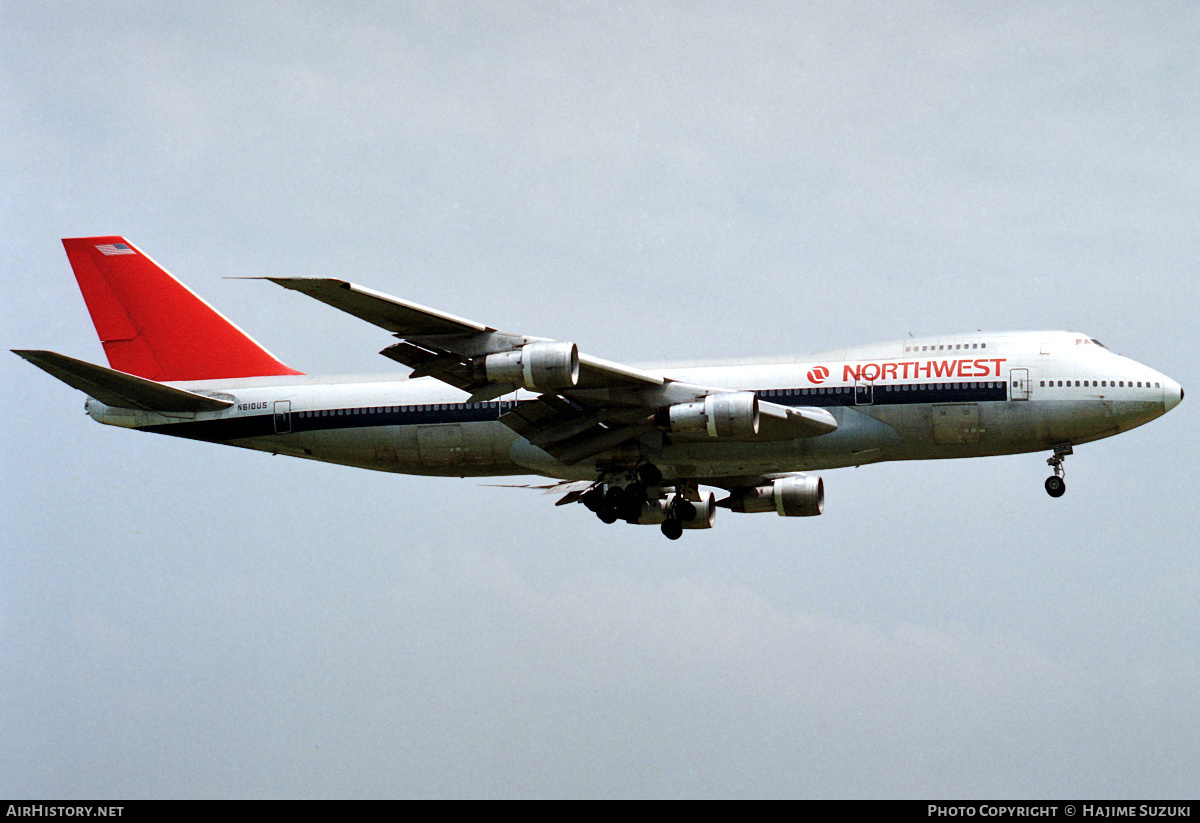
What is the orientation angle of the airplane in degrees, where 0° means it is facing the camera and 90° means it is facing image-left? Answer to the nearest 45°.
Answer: approximately 270°
